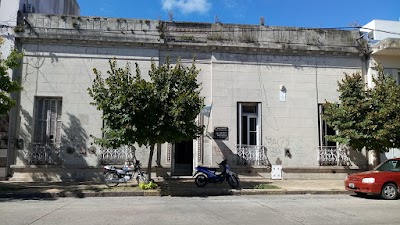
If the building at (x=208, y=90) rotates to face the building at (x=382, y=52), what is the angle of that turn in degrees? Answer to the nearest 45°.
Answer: approximately 90° to its left

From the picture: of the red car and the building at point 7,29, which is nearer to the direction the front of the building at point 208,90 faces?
the red car

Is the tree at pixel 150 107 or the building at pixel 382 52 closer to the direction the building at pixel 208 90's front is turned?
the tree

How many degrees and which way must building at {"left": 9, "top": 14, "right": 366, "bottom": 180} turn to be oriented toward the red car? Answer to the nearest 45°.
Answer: approximately 45° to its left

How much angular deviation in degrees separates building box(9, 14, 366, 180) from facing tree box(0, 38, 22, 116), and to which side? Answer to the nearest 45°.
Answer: approximately 45° to its right

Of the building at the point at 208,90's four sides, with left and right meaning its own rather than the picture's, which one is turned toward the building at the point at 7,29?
right

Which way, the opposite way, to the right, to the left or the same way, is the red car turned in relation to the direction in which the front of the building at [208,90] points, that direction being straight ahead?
to the right

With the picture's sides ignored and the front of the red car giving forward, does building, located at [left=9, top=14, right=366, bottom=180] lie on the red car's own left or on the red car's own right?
on the red car's own right

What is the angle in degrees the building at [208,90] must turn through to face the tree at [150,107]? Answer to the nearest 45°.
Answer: approximately 45° to its right

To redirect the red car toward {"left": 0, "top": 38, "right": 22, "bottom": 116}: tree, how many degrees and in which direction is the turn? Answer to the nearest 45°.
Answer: approximately 45° to its right

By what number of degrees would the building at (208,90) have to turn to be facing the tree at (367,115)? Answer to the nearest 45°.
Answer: approximately 90° to its left

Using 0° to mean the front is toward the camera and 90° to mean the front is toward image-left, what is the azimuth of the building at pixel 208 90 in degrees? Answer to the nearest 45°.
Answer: approximately 0°
